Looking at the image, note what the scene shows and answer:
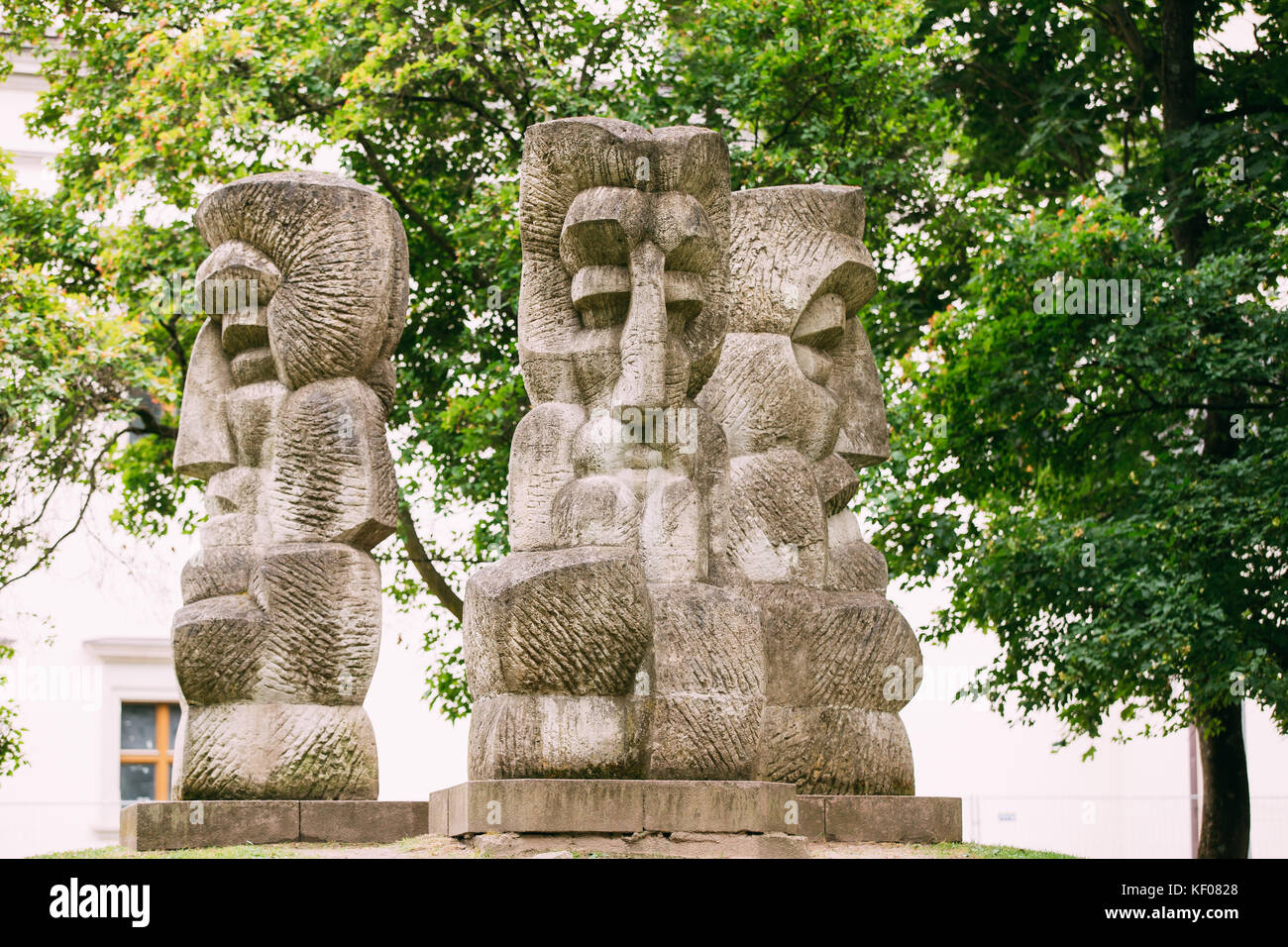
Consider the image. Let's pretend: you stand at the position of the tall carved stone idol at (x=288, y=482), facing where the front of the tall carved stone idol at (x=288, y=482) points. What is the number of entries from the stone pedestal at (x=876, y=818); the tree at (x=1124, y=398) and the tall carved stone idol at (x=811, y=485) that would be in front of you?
0

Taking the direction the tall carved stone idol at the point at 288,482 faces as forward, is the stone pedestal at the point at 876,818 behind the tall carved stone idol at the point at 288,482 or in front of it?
behind

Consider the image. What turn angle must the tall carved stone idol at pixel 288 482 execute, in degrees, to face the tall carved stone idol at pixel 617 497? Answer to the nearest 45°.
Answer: approximately 135° to its left

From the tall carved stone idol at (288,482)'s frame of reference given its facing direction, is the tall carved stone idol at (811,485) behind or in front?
behind

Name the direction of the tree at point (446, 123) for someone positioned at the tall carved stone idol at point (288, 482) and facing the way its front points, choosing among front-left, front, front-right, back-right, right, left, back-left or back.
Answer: right

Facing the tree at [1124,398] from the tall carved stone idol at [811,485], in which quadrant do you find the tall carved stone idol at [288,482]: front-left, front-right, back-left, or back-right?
back-left

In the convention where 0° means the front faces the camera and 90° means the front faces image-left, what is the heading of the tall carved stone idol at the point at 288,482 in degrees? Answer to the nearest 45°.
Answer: approximately 90°

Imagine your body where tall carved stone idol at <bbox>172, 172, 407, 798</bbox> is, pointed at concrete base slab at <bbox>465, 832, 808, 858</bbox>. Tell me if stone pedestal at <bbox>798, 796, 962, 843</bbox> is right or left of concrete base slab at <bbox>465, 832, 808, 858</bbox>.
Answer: left
